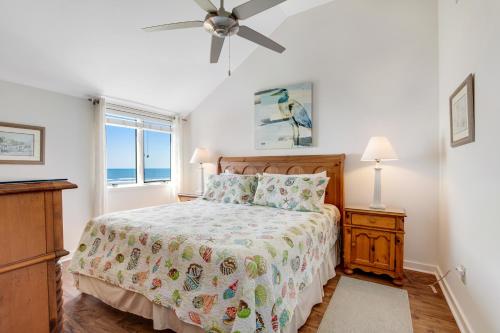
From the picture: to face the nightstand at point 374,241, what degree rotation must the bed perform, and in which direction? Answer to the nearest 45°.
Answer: approximately 135° to its left

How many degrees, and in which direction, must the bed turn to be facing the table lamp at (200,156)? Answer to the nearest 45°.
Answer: approximately 135° to its right

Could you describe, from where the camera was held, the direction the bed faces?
facing the viewer and to the left of the viewer

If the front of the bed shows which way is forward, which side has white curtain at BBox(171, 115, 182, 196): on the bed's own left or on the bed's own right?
on the bed's own right

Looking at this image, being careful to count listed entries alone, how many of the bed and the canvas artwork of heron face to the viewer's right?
0

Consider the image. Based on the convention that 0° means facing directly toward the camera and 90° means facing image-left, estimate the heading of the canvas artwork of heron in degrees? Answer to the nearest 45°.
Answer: approximately 45°

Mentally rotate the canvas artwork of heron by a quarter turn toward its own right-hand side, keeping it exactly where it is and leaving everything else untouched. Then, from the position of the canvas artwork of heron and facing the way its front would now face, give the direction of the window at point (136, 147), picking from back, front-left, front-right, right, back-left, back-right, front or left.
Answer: front-left

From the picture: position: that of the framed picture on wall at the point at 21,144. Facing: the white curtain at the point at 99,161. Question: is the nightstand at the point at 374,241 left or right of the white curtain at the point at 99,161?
right

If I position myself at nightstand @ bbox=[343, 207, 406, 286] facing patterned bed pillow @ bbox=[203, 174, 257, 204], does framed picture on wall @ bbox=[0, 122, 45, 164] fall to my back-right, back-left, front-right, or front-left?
front-left

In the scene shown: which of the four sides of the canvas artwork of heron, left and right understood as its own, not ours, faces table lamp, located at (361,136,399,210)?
left

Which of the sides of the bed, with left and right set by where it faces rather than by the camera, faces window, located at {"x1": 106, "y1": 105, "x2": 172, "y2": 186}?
right

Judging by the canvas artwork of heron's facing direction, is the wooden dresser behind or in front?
in front

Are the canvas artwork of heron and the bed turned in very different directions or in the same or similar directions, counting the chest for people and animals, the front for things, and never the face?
same or similar directions
